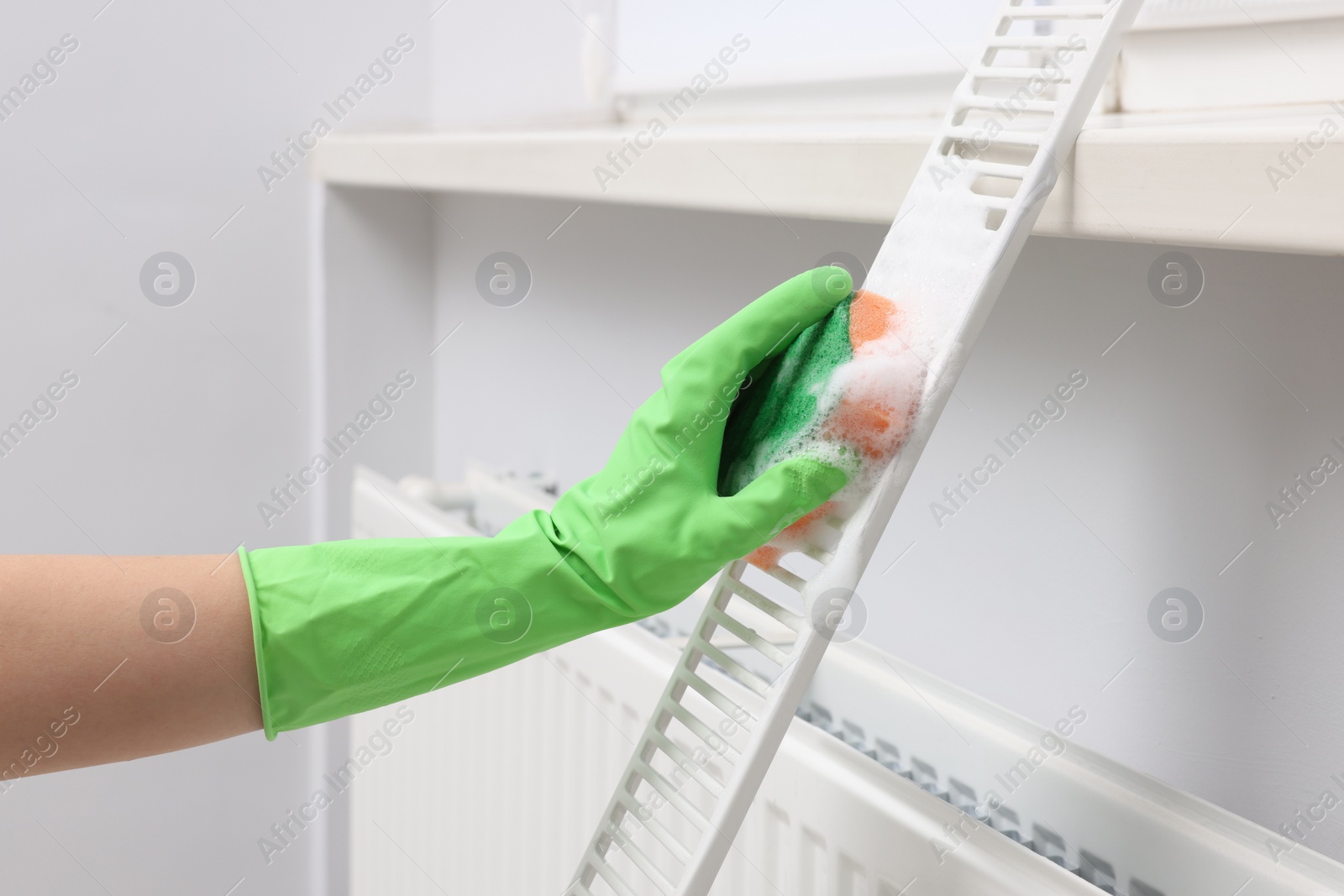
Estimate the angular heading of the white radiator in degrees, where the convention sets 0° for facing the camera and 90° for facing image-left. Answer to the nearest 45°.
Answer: approximately 45°
